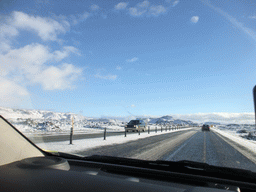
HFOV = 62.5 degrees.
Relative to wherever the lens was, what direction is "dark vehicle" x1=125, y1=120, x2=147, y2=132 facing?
facing the viewer and to the left of the viewer
